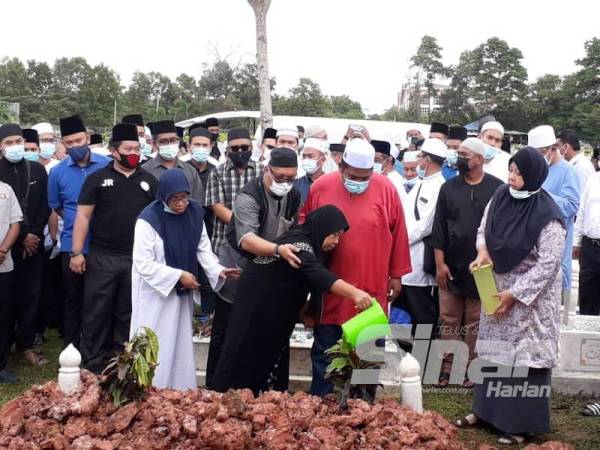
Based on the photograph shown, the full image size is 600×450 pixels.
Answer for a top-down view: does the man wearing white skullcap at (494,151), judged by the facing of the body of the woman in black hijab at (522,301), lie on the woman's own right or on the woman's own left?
on the woman's own right

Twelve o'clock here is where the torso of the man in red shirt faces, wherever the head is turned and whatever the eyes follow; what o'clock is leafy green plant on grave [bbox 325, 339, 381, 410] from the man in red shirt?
The leafy green plant on grave is roughly at 12 o'clock from the man in red shirt.

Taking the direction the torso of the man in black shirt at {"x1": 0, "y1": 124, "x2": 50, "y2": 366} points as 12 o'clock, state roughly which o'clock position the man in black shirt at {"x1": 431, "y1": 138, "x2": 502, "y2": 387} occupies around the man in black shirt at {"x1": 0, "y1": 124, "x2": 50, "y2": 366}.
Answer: the man in black shirt at {"x1": 431, "y1": 138, "x2": 502, "y2": 387} is roughly at 10 o'clock from the man in black shirt at {"x1": 0, "y1": 124, "x2": 50, "y2": 366}.

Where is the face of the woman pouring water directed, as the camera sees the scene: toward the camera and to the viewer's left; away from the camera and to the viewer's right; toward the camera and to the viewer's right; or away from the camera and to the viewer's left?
toward the camera and to the viewer's right

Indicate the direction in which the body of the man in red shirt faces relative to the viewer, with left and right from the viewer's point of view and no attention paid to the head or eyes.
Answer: facing the viewer

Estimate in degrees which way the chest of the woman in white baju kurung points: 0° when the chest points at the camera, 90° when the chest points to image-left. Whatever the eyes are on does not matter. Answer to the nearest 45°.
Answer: approximately 315°

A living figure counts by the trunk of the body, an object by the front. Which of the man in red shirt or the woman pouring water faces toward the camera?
the man in red shirt

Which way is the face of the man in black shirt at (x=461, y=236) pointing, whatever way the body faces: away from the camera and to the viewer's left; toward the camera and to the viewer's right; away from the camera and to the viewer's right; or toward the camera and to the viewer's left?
toward the camera and to the viewer's left

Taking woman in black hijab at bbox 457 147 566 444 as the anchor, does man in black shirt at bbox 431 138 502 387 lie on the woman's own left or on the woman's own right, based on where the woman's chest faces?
on the woman's own right

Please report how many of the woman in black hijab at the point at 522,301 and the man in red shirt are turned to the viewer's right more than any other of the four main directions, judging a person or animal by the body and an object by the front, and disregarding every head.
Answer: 0

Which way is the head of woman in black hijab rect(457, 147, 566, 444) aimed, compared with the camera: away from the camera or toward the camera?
toward the camera

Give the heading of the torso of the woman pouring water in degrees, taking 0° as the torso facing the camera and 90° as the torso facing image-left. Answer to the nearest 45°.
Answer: approximately 270°

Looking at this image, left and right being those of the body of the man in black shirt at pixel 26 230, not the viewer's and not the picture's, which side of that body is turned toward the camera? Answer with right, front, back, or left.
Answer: front

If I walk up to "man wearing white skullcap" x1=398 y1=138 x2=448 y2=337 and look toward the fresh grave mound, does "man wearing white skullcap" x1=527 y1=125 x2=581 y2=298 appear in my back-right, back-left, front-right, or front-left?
back-left

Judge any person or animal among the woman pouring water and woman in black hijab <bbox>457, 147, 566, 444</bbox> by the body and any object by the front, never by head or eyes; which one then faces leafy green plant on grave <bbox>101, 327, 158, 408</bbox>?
the woman in black hijab

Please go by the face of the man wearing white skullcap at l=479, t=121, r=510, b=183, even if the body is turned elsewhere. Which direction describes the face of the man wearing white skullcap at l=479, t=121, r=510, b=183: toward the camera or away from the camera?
toward the camera

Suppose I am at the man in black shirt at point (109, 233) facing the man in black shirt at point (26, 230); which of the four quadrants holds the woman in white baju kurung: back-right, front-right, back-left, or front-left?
back-left
